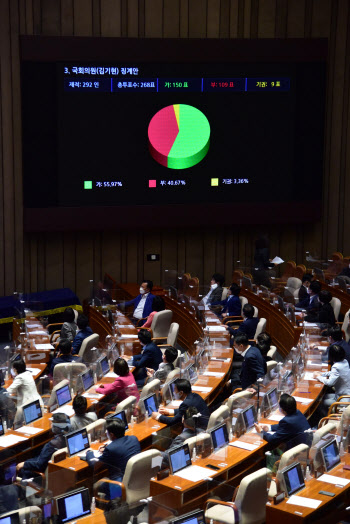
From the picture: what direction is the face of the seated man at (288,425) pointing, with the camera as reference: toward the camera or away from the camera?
away from the camera

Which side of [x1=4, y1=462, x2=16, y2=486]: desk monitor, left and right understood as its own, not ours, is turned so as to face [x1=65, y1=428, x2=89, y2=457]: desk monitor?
left

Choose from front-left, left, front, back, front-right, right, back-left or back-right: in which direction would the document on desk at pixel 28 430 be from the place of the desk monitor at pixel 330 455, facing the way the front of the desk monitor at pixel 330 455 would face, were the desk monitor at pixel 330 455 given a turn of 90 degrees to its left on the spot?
back-left

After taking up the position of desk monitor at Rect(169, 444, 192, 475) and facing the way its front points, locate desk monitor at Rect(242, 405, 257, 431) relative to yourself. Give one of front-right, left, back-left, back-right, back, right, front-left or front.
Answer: left

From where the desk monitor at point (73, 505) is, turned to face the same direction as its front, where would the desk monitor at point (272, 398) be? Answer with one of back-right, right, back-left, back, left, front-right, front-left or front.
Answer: left

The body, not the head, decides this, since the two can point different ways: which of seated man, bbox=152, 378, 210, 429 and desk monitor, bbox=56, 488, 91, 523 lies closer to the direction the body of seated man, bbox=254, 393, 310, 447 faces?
the seated man

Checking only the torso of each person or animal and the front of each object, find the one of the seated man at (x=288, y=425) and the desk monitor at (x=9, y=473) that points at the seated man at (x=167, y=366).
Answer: the seated man at (x=288, y=425)

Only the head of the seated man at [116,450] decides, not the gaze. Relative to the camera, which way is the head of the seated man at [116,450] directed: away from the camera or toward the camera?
away from the camera

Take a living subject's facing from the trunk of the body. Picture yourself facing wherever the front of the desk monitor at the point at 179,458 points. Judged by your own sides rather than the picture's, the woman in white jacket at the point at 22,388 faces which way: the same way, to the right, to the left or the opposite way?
the opposite way

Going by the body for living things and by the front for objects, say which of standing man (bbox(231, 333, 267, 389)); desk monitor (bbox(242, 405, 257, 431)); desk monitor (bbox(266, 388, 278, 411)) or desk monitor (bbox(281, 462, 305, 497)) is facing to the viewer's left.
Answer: the standing man

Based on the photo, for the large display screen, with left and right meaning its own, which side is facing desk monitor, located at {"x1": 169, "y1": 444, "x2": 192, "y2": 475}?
front

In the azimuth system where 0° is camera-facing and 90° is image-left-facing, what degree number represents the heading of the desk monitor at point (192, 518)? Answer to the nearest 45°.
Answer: approximately 315°

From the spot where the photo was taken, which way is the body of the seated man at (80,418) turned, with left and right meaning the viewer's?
facing away from the viewer and to the left of the viewer

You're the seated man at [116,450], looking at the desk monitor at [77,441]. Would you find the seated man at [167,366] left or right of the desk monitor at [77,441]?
right
